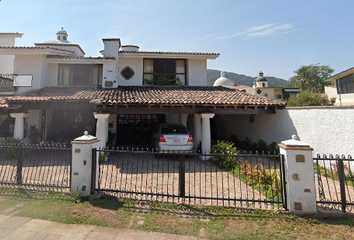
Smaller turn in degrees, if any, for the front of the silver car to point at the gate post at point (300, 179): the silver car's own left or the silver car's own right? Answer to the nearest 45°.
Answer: approximately 135° to the silver car's own right

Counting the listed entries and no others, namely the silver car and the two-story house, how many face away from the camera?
1

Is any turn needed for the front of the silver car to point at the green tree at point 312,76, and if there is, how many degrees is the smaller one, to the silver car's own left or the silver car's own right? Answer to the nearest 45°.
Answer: approximately 45° to the silver car's own right

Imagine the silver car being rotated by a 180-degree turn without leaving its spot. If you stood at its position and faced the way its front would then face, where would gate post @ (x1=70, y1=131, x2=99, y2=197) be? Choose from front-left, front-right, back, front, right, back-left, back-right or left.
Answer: front-right

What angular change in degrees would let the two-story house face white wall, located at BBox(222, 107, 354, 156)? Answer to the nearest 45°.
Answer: approximately 45° to its left

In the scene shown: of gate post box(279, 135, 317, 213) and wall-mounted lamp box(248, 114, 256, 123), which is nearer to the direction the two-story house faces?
the gate post

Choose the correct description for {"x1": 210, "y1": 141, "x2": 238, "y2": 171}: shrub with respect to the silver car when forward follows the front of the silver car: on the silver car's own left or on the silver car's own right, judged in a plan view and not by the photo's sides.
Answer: on the silver car's own right

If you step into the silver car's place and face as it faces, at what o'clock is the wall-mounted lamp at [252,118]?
The wall-mounted lamp is roughly at 2 o'clock from the silver car.

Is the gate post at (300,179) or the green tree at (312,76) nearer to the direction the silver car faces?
the green tree

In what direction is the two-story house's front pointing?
toward the camera

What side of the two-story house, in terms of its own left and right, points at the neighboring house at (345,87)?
left

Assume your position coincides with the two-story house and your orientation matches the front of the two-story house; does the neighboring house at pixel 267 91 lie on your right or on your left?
on your left

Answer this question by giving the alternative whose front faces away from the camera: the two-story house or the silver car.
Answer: the silver car

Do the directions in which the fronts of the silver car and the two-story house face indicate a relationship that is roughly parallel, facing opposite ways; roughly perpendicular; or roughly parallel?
roughly parallel, facing opposite ways

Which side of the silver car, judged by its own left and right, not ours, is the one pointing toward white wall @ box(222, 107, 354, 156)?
right

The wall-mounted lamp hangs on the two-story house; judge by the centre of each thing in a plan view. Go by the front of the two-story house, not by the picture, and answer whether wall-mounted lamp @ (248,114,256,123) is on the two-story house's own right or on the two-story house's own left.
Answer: on the two-story house's own left

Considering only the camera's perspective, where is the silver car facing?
facing away from the viewer
